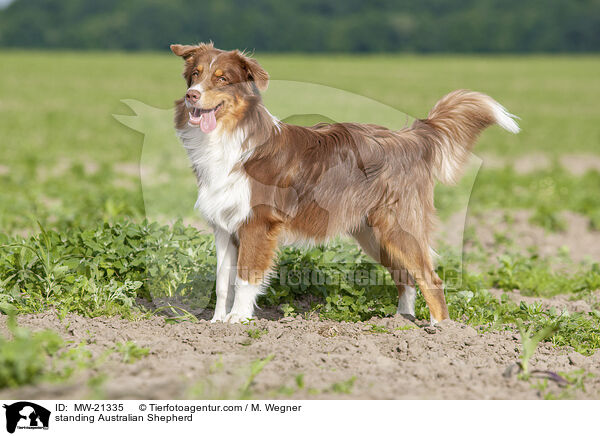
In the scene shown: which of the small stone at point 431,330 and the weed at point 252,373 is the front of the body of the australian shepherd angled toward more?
the weed

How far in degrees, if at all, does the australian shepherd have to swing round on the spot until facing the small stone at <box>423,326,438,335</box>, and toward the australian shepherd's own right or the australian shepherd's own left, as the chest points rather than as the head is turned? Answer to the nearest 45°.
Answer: approximately 180°

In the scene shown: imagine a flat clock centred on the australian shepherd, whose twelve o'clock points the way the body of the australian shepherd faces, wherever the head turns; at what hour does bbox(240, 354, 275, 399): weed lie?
The weed is roughly at 9 o'clock from the australian shepherd.

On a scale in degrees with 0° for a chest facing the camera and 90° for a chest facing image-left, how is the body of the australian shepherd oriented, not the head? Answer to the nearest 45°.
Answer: approximately 90°
